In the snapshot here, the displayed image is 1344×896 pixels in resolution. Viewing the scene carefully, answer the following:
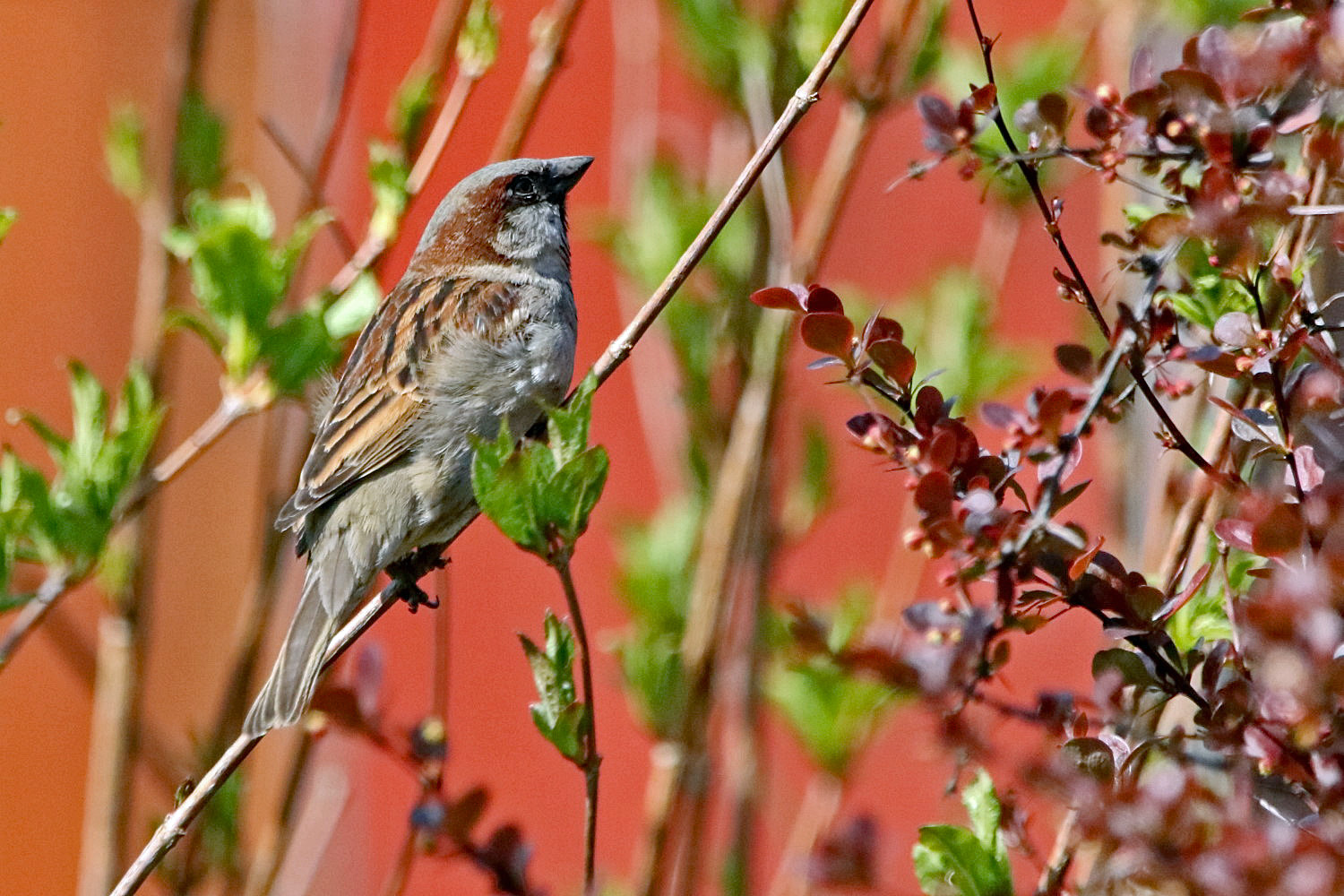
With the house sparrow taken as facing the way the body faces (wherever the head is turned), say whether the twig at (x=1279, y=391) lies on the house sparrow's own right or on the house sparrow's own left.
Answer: on the house sparrow's own right

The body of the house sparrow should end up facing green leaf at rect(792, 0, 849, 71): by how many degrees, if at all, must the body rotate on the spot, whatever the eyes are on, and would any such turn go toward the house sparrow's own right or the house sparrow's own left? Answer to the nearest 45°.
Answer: approximately 45° to the house sparrow's own left

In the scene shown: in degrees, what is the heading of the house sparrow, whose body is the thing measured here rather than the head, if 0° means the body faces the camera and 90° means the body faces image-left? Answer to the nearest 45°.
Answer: approximately 270°

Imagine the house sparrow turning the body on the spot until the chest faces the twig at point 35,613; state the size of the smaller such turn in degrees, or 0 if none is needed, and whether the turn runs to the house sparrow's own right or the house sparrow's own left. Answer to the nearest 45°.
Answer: approximately 135° to the house sparrow's own right
